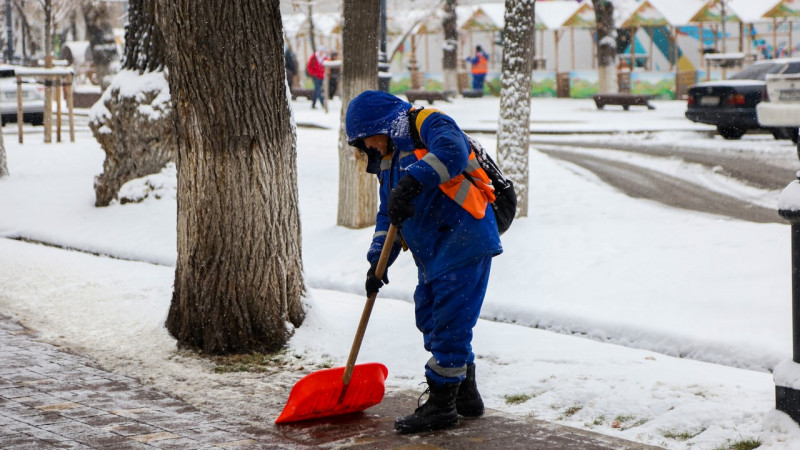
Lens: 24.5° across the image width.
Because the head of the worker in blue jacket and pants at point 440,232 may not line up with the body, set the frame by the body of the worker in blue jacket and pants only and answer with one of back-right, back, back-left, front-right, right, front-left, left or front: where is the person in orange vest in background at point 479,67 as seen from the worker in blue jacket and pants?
back-right

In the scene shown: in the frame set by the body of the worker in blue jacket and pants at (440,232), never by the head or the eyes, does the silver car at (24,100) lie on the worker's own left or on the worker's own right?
on the worker's own right

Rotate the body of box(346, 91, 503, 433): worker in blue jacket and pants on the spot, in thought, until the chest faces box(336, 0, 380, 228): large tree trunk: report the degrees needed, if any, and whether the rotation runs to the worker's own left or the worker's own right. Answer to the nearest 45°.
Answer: approximately 135° to the worker's own right

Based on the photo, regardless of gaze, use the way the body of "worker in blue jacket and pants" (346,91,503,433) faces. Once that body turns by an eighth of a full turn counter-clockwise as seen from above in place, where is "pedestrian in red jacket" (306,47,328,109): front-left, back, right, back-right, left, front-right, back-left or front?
back

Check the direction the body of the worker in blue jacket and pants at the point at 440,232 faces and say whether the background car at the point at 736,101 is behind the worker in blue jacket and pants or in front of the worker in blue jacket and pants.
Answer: behind

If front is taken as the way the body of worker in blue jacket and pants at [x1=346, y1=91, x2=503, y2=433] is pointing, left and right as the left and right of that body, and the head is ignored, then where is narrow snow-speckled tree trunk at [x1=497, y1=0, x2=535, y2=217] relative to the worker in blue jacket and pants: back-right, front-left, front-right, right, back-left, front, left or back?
back-right

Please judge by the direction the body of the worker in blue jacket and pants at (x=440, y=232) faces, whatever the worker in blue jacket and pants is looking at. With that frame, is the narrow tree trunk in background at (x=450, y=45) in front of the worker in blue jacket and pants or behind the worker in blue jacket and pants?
behind

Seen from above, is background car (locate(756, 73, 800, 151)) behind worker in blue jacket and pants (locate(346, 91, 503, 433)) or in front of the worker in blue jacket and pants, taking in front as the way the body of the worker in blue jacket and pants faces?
behind

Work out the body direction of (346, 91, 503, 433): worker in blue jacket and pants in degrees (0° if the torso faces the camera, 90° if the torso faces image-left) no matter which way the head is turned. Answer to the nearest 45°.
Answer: approximately 45°
